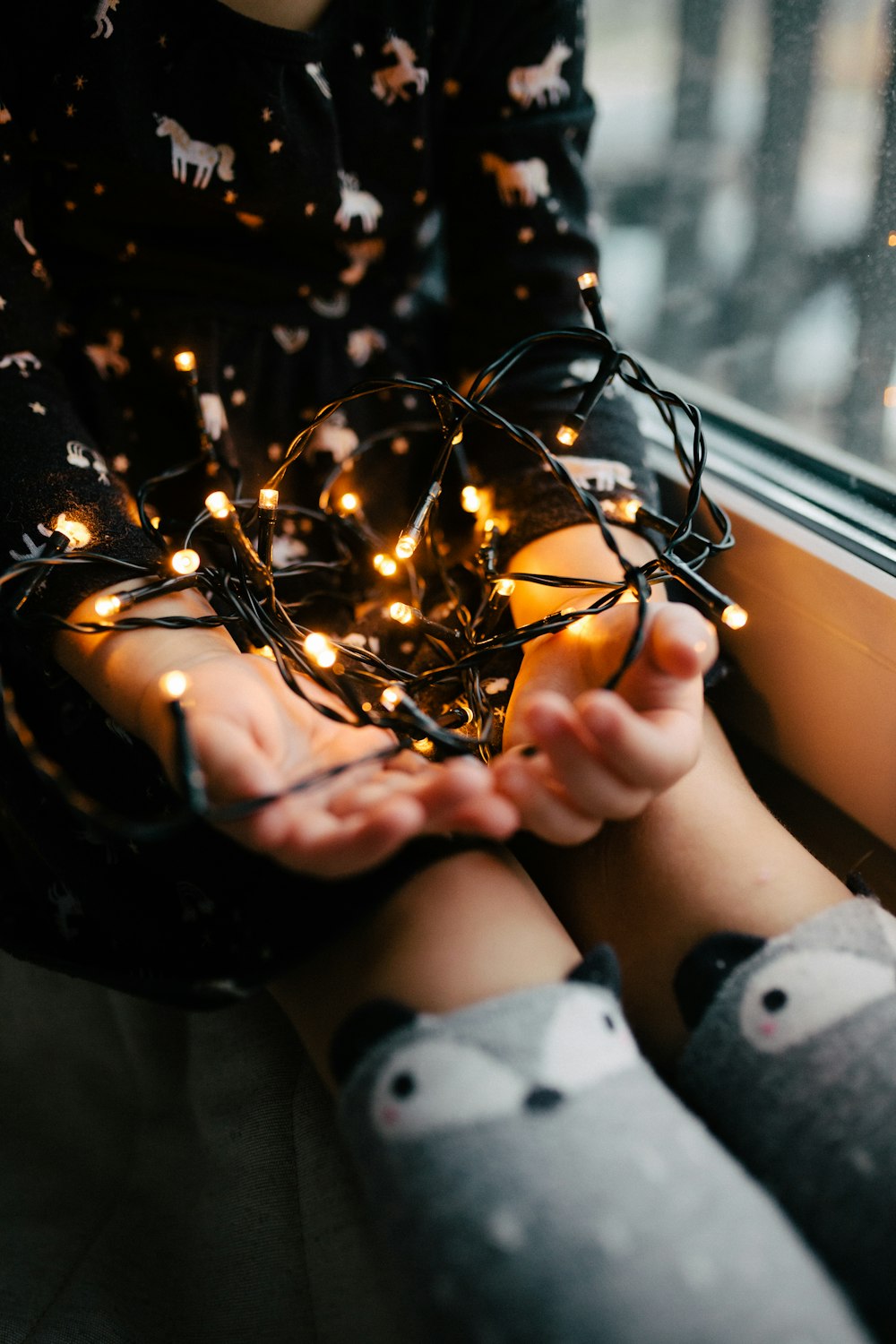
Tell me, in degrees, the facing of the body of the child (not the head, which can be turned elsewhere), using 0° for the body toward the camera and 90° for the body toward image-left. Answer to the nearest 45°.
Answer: approximately 315°

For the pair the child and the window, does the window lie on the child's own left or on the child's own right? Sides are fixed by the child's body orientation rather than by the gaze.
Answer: on the child's own left
